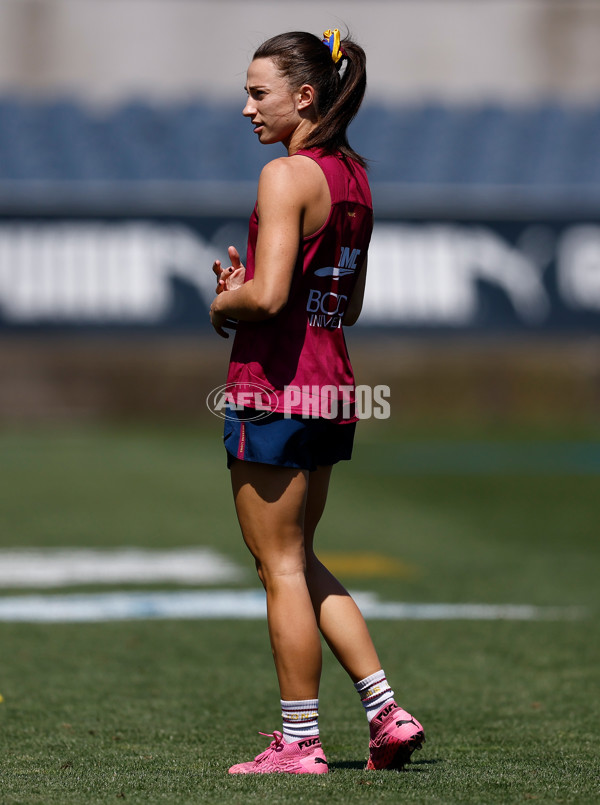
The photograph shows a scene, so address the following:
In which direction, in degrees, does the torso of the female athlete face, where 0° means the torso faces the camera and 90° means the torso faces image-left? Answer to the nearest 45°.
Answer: approximately 135°

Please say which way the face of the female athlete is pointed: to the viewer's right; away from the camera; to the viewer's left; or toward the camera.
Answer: to the viewer's left
